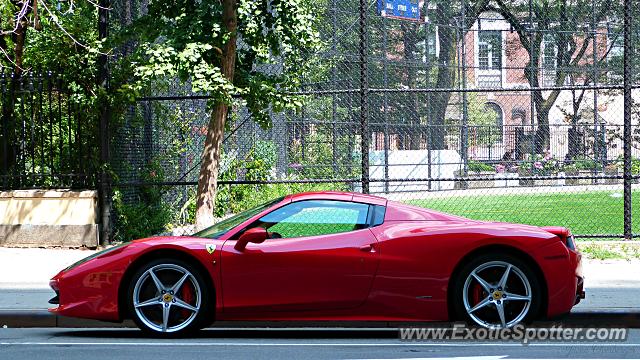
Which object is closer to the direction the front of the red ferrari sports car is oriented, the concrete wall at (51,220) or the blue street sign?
the concrete wall

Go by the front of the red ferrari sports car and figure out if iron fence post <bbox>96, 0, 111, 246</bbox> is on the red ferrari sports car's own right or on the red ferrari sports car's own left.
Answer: on the red ferrari sports car's own right

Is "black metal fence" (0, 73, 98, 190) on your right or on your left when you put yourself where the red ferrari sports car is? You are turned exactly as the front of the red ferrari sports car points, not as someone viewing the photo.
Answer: on your right

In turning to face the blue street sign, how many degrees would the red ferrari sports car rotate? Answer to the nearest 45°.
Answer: approximately 90° to its right

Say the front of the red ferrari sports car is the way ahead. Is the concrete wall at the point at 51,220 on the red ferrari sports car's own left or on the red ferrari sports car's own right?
on the red ferrari sports car's own right

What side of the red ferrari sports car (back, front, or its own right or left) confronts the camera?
left

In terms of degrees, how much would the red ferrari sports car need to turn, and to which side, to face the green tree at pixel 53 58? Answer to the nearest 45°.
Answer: approximately 45° to its right
